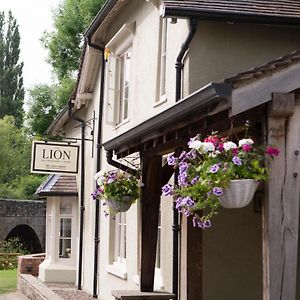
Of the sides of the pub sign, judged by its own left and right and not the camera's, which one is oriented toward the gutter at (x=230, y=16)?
front

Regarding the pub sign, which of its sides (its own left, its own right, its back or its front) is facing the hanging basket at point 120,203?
front

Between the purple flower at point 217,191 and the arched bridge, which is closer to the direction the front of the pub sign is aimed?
the purple flower

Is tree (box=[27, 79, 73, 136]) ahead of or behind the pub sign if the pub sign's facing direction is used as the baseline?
behind

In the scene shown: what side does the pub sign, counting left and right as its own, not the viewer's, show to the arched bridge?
back

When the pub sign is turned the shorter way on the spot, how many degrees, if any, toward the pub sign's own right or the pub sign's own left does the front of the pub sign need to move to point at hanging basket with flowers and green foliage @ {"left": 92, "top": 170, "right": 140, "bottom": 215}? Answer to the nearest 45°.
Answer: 0° — it already faces it

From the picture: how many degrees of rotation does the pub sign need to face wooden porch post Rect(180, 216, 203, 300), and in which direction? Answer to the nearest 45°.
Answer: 0° — it already faces it

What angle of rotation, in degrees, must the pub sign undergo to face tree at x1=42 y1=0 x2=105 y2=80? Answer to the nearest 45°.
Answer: approximately 180°

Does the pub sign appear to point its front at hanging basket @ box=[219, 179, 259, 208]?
yes

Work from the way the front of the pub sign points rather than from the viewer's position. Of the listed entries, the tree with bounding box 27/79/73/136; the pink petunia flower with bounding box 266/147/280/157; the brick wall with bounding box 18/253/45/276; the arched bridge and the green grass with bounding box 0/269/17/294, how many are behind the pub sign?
4

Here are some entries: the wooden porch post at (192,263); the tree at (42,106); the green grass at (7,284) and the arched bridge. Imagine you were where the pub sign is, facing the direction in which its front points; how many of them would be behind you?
3

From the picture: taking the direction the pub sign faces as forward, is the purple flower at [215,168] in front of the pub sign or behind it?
in front

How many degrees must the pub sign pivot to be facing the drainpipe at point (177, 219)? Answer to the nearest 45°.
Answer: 0° — it already faces it

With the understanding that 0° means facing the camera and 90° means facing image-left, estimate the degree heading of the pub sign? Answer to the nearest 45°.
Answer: approximately 0°
